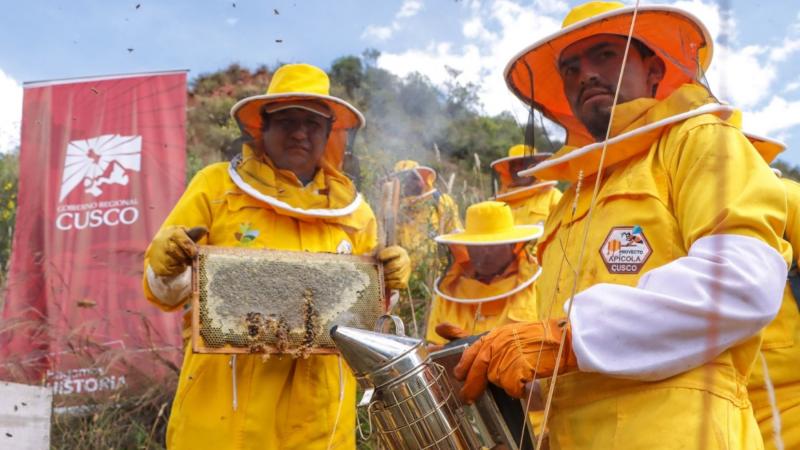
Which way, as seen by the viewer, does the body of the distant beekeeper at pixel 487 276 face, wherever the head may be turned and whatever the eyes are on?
toward the camera

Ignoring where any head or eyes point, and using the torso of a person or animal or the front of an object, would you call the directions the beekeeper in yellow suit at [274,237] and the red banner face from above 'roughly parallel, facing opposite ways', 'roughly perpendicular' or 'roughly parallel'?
roughly parallel

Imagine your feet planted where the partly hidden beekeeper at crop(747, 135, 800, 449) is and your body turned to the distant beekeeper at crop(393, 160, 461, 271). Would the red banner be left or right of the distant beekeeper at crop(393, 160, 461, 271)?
left

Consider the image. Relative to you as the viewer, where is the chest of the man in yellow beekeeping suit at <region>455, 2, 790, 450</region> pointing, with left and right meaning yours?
facing the viewer and to the left of the viewer

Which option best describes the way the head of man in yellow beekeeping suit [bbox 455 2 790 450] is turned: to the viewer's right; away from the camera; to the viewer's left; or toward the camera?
toward the camera

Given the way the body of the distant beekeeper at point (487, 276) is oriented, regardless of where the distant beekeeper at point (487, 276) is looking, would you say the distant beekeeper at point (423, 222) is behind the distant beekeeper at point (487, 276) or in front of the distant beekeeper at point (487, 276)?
behind

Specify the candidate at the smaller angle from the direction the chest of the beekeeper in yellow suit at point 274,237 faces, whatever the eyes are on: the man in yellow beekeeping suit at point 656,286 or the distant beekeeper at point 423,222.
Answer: the man in yellow beekeeping suit

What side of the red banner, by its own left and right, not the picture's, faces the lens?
front

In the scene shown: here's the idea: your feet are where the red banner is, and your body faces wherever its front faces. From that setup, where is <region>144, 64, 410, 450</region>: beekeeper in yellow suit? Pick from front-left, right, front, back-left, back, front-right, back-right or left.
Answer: front

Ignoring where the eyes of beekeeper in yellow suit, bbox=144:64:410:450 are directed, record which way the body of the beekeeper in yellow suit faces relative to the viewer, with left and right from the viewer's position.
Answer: facing the viewer

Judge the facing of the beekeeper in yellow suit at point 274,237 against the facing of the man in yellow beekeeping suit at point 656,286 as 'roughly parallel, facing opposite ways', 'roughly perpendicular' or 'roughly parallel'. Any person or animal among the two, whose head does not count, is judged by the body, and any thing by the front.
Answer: roughly perpendicular

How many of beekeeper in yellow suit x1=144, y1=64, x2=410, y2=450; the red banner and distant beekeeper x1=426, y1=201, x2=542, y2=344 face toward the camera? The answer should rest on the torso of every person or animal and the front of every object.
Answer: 3

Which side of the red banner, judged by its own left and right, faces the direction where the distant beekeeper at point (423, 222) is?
left

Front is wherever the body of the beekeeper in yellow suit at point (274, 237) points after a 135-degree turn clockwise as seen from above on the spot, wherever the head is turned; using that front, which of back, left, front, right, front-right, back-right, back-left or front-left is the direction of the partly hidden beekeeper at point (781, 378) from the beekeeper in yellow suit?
back
